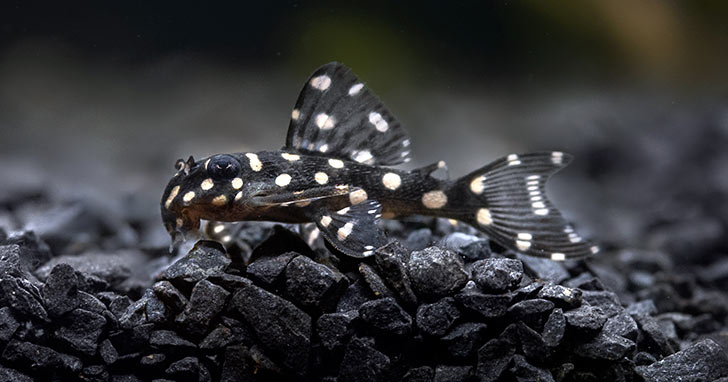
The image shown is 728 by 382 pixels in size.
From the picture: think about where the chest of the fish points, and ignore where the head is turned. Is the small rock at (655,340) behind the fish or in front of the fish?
behind

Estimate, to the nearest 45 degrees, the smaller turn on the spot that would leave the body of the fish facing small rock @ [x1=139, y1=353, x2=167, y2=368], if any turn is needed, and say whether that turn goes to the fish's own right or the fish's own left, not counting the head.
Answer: approximately 45° to the fish's own left

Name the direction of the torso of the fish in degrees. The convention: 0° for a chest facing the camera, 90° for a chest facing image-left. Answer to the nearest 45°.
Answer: approximately 90°

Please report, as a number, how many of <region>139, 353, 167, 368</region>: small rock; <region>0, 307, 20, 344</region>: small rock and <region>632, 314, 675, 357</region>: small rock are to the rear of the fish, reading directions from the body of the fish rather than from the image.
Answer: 1

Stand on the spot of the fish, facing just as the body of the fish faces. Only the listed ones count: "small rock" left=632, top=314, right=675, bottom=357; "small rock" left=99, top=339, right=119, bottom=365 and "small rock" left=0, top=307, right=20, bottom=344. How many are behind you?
1

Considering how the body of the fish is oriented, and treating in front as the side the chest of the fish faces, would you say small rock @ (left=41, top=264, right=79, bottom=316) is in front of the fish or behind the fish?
in front
